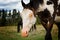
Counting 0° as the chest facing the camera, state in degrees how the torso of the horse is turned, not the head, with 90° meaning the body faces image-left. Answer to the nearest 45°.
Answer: approximately 45°
